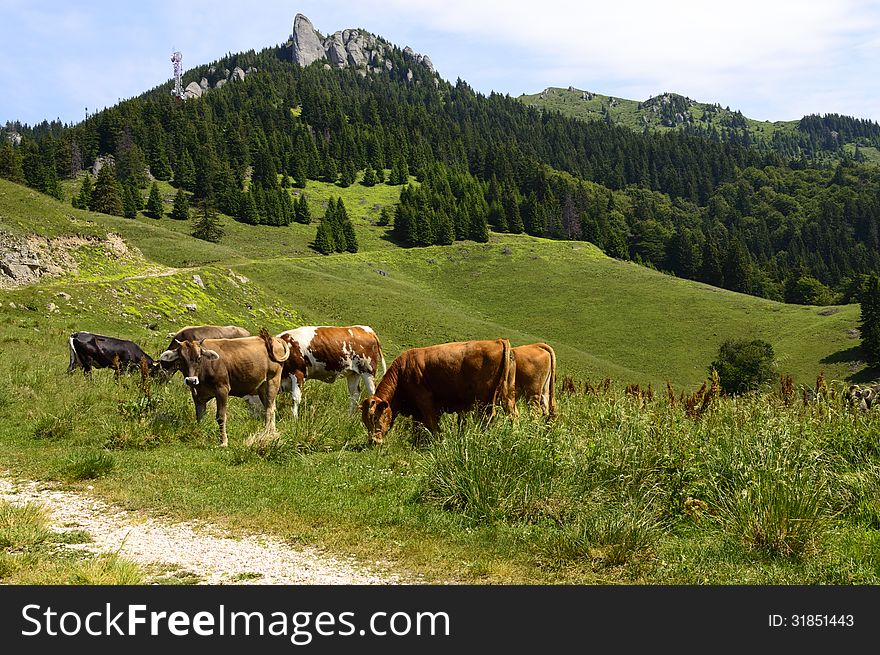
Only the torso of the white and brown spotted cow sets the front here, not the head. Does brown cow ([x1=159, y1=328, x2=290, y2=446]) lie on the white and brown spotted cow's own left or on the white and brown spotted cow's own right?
on the white and brown spotted cow's own left

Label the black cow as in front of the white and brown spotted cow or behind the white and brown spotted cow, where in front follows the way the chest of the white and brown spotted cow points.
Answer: in front

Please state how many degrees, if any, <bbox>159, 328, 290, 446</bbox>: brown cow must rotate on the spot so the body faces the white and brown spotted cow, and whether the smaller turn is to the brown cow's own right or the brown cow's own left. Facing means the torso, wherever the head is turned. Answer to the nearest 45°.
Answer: approximately 180°

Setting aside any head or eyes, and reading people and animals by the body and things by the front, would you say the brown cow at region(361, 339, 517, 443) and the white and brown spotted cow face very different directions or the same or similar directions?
same or similar directions

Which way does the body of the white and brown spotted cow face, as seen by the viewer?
to the viewer's left

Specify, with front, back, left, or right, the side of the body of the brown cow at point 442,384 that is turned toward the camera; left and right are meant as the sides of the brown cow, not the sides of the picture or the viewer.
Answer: left
